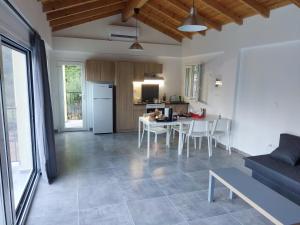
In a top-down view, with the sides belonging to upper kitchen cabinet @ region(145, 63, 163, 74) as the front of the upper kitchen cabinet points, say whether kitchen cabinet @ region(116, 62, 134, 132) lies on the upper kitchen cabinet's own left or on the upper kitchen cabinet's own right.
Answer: on the upper kitchen cabinet's own right

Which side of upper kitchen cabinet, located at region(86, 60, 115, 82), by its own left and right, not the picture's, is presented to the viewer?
front

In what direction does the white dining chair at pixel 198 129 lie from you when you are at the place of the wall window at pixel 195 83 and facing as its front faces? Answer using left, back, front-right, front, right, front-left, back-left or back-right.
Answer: front-left

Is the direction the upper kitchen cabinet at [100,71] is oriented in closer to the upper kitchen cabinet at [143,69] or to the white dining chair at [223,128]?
the white dining chair

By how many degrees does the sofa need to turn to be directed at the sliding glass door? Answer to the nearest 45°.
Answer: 0° — it already faces it

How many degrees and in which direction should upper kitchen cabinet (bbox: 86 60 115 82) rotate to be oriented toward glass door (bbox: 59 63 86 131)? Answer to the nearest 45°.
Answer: approximately 135° to its right

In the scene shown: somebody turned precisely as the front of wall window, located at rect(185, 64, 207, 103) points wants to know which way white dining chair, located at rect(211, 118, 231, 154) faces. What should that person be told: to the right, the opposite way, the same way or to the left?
to the right

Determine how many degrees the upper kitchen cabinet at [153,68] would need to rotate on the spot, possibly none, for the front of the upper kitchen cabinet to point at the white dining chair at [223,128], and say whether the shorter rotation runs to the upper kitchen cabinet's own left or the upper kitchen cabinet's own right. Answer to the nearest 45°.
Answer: approximately 45° to the upper kitchen cabinet's own left

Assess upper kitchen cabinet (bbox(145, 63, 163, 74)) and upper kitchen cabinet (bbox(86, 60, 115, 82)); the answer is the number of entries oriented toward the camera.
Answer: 2
